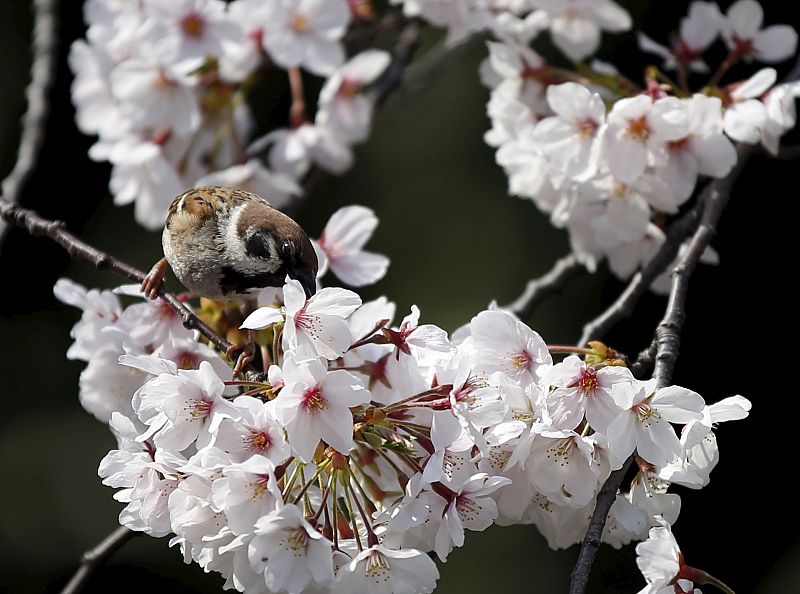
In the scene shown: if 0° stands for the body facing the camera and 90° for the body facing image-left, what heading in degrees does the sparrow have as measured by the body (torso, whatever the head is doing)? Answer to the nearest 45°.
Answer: approximately 315°

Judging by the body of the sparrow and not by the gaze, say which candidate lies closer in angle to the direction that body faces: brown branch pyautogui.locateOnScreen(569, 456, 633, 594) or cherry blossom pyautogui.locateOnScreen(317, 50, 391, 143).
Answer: the brown branch

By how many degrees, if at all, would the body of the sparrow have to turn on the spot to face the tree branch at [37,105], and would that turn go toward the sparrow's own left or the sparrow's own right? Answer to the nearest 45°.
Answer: approximately 180°

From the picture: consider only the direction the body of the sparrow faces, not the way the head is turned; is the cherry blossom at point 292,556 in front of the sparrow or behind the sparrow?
in front

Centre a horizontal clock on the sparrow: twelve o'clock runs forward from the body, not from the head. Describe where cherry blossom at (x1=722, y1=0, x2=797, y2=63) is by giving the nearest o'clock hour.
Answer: The cherry blossom is roughly at 10 o'clock from the sparrow.

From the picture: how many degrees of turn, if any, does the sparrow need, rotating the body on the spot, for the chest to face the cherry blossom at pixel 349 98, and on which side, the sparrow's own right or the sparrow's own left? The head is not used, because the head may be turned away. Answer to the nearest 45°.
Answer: approximately 90° to the sparrow's own left

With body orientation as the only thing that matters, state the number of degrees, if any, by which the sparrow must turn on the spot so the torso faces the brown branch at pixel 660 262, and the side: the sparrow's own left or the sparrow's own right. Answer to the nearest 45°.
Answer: approximately 45° to the sparrow's own left

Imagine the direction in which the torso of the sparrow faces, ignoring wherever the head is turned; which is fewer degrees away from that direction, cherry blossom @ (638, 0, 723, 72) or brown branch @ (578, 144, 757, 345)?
the brown branch

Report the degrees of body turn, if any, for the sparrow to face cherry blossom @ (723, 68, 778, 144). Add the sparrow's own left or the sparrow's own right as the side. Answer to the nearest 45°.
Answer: approximately 45° to the sparrow's own left

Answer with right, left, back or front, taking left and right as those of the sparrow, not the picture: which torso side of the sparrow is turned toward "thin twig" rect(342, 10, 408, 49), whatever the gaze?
left

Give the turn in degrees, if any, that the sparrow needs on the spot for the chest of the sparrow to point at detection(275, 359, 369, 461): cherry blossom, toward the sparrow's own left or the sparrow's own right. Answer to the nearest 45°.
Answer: approximately 45° to the sparrow's own right

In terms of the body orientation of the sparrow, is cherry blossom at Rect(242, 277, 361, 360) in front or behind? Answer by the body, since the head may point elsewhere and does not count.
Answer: in front

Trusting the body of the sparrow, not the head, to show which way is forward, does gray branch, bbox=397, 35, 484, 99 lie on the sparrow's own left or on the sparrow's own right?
on the sparrow's own left

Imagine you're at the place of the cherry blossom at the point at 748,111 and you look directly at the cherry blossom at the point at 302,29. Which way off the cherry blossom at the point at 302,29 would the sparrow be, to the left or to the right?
left

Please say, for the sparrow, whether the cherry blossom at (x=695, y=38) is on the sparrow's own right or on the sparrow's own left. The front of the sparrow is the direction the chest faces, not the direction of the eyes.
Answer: on the sparrow's own left

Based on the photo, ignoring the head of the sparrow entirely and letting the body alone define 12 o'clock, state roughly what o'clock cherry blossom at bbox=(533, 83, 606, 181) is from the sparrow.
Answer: The cherry blossom is roughly at 11 o'clock from the sparrow.

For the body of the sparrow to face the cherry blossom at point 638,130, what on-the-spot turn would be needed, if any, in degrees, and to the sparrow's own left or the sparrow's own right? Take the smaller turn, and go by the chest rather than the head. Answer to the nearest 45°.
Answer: approximately 45° to the sparrow's own left
